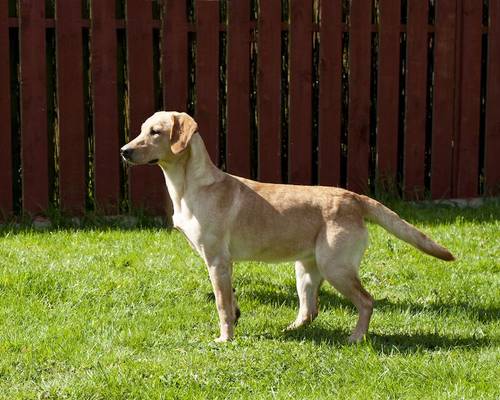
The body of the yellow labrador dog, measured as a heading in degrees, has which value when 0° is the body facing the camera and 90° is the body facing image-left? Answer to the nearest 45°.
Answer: approximately 90°
